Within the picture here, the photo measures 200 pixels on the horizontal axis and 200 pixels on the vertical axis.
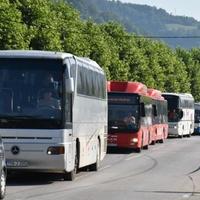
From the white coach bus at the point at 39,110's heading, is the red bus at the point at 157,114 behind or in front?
behind

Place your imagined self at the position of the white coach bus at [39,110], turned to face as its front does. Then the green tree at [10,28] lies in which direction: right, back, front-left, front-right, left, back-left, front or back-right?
back

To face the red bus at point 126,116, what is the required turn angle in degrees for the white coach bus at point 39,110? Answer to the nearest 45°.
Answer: approximately 180°

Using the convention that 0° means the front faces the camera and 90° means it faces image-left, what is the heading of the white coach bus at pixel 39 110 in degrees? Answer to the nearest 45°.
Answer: approximately 0°
